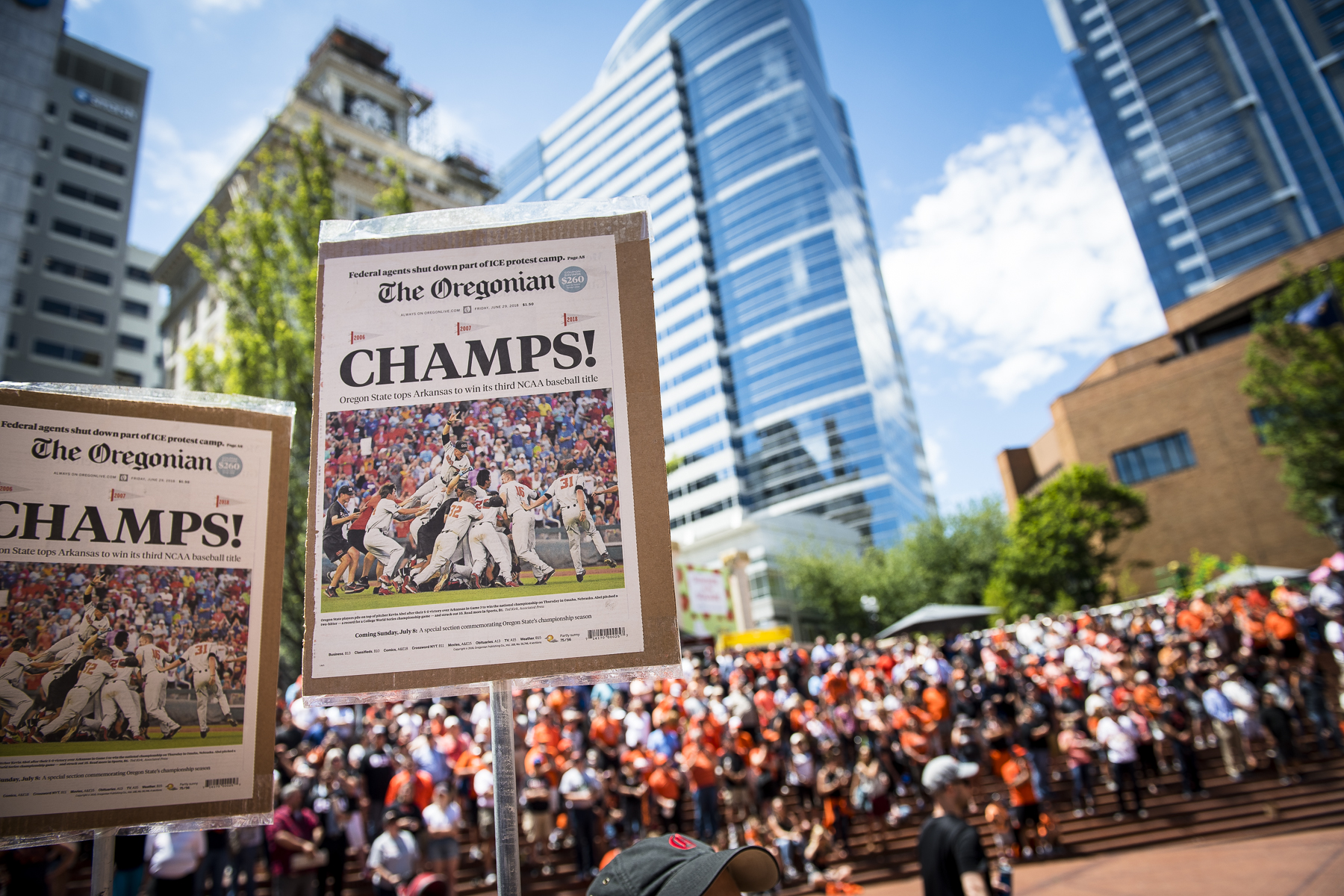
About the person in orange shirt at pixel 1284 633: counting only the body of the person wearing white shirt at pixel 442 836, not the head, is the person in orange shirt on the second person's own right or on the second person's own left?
on the second person's own left

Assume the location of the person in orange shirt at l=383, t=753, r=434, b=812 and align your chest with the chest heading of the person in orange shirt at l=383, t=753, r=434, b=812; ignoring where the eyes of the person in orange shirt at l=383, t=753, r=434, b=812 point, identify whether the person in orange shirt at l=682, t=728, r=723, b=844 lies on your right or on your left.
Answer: on your left

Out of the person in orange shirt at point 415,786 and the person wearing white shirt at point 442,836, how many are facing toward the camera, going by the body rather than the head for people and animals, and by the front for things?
2

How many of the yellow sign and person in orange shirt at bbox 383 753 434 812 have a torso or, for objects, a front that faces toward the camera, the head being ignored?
2

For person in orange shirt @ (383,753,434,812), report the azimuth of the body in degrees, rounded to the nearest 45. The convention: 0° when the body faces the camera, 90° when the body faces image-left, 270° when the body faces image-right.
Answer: approximately 0°

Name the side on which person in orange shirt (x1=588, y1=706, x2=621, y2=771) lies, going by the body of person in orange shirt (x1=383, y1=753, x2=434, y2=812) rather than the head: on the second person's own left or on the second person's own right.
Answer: on the second person's own left

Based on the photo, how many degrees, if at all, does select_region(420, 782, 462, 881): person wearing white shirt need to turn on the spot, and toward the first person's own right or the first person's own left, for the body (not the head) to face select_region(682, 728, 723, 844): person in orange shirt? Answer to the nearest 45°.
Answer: approximately 90° to the first person's own left
